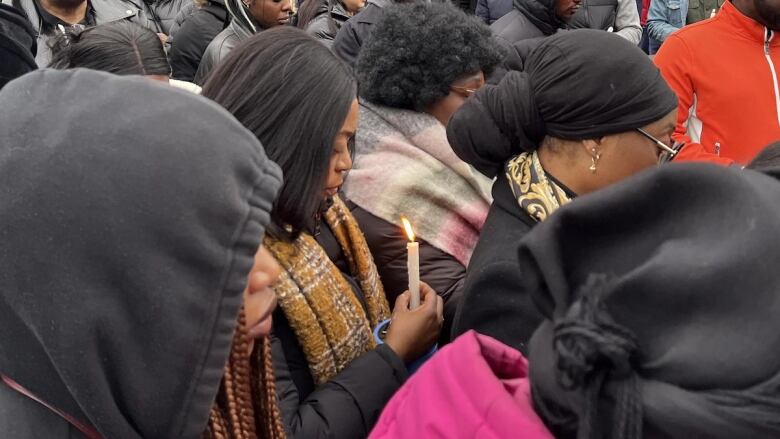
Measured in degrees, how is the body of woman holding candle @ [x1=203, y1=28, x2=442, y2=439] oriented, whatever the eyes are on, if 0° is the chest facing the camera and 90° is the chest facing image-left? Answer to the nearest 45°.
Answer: approximately 270°

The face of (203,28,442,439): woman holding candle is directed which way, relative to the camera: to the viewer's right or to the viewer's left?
to the viewer's right

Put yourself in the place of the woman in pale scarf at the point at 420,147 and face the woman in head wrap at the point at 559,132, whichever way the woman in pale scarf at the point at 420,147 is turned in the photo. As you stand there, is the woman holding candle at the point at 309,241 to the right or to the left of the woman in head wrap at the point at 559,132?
right
